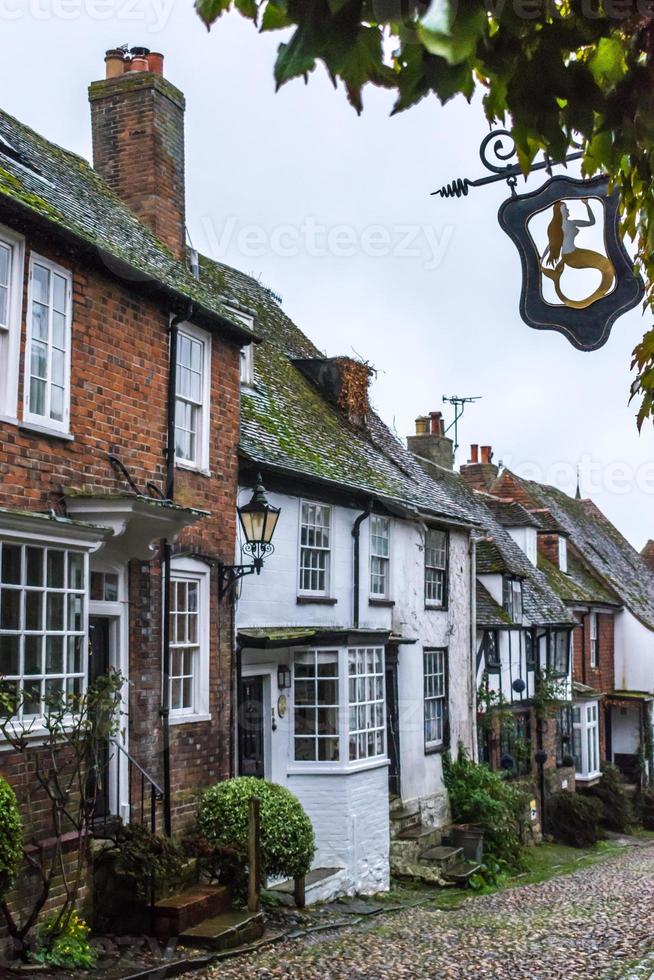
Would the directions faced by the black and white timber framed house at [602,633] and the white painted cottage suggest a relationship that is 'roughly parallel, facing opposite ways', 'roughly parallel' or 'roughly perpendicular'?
roughly parallel

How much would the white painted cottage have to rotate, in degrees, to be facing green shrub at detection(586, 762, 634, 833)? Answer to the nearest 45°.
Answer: approximately 90° to its left

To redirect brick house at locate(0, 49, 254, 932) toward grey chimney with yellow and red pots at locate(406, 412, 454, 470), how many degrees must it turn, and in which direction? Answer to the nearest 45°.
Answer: approximately 90° to its left

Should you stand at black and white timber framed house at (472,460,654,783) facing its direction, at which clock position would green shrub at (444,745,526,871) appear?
The green shrub is roughly at 2 o'clock from the black and white timber framed house.

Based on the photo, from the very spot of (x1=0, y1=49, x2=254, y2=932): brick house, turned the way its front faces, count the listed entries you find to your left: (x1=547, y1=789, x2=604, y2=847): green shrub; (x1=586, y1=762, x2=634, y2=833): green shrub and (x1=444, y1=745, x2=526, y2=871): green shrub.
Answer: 3

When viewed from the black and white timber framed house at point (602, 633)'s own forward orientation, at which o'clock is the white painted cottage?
The white painted cottage is roughly at 2 o'clock from the black and white timber framed house.

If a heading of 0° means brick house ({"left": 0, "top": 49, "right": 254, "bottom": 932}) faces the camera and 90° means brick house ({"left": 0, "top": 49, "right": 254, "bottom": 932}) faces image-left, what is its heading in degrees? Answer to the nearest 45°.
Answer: approximately 315°

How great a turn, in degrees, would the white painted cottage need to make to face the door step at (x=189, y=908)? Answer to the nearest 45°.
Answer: approximately 45° to its right

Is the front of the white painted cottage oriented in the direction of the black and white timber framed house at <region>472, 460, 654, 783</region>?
no

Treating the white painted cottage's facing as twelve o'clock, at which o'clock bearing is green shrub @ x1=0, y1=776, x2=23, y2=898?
The green shrub is roughly at 2 o'clock from the white painted cottage.

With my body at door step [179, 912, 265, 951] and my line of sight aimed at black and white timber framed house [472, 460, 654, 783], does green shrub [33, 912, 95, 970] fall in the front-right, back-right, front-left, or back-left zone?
back-left

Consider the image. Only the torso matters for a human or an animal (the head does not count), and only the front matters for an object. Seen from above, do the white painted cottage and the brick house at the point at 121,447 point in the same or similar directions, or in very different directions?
same or similar directions

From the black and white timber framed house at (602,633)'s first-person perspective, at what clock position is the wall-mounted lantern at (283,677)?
The wall-mounted lantern is roughly at 2 o'clock from the black and white timber framed house.

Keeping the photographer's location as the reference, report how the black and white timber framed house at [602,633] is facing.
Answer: facing the viewer and to the right of the viewer

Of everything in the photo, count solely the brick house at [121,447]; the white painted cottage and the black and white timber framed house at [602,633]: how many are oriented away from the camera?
0
